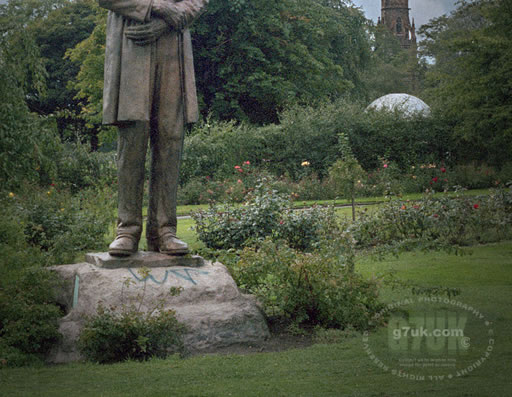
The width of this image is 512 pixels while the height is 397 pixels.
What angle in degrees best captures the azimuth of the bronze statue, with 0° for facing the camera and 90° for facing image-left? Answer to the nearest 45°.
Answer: approximately 0°

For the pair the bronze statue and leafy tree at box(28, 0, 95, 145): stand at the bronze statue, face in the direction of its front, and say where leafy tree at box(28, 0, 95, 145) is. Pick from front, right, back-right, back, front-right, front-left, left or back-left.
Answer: back

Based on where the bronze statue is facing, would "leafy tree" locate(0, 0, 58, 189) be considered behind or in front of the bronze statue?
behind

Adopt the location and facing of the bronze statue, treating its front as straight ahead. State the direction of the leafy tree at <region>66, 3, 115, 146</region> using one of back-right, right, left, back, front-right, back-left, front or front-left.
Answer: back

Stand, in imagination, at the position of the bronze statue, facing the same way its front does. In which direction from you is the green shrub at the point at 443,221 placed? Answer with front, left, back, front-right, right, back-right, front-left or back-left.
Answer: back-left

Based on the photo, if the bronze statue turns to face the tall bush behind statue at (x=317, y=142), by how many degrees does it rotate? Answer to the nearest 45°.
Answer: approximately 180°

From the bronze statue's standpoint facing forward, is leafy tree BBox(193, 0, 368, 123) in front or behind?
behind

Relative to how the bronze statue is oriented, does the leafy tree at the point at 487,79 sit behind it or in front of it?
behind

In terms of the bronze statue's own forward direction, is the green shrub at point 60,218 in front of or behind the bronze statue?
behind
